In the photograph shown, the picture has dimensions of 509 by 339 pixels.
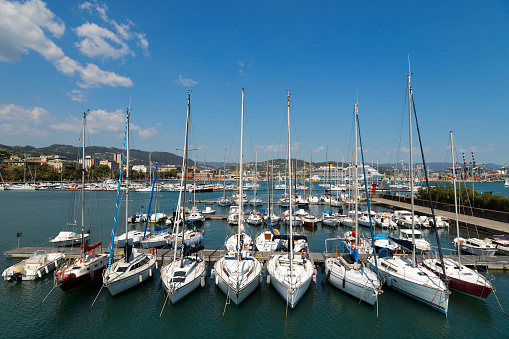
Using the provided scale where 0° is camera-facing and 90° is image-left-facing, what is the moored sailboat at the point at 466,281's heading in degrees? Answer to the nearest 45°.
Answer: approximately 315°

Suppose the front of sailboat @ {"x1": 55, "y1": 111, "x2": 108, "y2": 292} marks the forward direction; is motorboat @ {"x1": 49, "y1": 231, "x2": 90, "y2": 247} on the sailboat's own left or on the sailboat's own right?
on the sailboat's own right

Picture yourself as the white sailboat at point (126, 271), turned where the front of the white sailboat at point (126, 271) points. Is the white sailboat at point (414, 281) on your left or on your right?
on your left

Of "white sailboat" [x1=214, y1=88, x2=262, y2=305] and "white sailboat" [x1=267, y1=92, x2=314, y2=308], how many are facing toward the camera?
2

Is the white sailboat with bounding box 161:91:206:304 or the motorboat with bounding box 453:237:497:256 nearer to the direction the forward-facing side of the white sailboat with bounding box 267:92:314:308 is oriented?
the white sailboat

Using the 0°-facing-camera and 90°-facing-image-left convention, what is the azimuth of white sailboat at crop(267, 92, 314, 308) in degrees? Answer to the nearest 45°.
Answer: approximately 0°

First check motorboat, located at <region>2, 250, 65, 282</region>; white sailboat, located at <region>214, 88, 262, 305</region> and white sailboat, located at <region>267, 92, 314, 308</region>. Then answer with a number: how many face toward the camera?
2

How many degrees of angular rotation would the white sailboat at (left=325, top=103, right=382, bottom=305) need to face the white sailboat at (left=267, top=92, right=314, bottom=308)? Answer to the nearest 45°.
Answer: approximately 90° to its right

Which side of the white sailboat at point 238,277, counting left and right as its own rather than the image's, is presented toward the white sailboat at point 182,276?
right

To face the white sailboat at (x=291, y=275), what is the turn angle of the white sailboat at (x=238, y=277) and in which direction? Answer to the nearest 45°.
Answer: approximately 90° to its left

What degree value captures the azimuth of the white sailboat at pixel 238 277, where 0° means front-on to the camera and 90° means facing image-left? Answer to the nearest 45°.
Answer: approximately 0°

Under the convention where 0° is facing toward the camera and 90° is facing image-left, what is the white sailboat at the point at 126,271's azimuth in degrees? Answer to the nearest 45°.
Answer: approximately 45°
